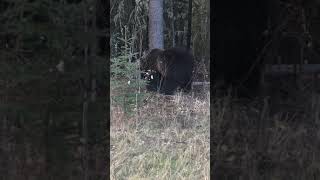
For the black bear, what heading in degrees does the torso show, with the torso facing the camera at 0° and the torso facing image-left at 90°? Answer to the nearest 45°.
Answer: approximately 90°
